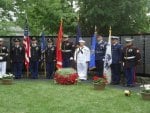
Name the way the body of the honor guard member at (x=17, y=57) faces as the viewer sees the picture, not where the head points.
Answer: toward the camera

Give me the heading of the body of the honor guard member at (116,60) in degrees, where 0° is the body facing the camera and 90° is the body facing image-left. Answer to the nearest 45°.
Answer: approximately 45°

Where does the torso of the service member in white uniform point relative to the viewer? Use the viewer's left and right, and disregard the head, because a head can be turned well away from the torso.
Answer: facing the viewer

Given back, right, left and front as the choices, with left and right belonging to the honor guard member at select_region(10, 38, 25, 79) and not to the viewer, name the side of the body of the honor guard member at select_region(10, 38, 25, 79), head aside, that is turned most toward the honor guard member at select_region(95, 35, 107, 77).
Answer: left

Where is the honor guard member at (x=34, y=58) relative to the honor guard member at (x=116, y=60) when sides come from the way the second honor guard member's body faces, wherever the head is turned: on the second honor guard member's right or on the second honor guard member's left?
on the second honor guard member's right

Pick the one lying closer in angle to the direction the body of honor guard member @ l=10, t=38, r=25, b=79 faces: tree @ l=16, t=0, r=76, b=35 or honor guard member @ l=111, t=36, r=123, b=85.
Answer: the honor guard member

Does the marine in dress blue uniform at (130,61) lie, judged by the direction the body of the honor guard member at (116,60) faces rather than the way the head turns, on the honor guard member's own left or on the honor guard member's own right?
on the honor guard member's own left

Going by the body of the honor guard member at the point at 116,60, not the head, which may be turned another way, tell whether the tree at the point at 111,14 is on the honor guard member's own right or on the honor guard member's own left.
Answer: on the honor guard member's own right

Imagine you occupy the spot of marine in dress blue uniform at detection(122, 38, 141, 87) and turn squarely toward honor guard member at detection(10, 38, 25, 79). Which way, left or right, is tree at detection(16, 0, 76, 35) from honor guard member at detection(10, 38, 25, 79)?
right

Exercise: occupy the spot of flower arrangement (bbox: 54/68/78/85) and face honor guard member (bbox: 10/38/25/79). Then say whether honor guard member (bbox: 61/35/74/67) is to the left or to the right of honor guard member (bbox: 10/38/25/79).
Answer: right

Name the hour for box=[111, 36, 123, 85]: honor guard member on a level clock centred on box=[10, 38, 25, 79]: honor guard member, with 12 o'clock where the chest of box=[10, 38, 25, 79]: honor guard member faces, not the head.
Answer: box=[111, 36, 123, 85]: honor guard member is roughly at 10 o'clock from box=[10, 38, 25, 79]: honor guard member.

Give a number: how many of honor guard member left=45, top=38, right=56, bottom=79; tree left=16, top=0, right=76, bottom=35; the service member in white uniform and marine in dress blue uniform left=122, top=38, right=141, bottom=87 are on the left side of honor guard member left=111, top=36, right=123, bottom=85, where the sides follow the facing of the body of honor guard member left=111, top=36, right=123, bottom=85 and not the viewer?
1

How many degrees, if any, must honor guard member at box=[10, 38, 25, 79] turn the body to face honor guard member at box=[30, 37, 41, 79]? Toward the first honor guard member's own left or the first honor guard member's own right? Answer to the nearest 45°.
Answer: approximately 90° to the first honor guard member's own left

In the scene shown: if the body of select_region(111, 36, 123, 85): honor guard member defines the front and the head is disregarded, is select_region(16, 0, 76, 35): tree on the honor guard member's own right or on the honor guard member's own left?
on the honor guard member's own right
